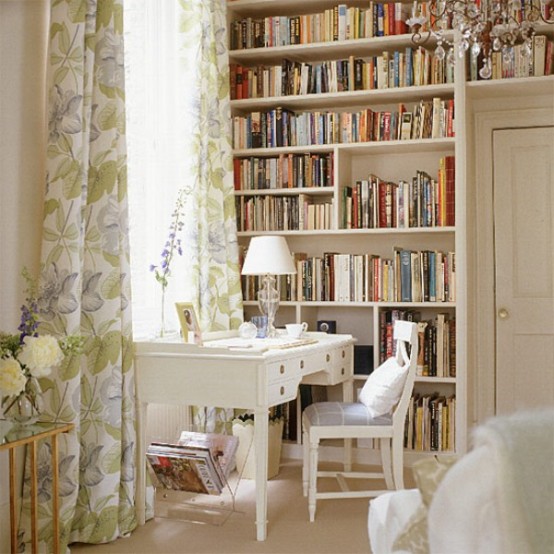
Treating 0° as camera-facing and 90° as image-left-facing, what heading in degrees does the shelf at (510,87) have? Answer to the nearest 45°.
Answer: approximately 0°

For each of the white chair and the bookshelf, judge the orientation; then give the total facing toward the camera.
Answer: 1

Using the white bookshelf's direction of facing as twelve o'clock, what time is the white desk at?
The white desk is roughly at 1 o'clock from the white bookshelf.

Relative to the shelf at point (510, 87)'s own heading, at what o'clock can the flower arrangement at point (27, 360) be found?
The flower arrangement is roughly at 1 o'clock from the shelf.

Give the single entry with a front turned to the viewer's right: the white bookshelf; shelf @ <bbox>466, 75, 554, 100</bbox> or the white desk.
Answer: the white desk

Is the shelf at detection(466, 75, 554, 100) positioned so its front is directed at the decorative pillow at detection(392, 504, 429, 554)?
yes

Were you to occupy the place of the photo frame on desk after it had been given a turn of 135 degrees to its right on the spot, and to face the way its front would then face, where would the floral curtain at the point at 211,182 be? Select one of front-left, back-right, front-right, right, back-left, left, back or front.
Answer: right

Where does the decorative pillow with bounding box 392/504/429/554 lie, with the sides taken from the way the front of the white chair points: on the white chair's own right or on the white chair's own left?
on the white chair's own left

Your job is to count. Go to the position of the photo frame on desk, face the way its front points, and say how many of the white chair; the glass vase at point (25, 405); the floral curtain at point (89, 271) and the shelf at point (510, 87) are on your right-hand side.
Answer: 2

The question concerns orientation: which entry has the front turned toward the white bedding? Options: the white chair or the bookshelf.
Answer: the bookshelf

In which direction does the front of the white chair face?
to the viewer's left
